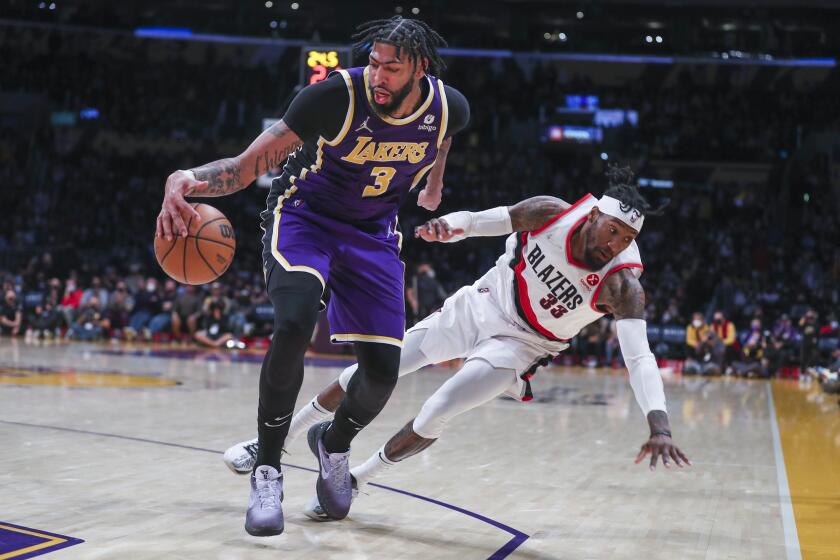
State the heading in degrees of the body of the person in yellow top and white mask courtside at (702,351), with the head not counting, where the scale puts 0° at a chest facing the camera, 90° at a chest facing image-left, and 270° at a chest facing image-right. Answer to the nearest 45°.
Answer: approximately 0°

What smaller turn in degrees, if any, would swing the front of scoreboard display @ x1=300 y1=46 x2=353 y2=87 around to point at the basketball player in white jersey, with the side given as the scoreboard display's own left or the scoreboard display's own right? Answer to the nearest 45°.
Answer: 0° — it already faces them

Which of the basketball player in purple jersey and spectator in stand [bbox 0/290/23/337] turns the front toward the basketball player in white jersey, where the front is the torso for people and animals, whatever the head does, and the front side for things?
the spectator in stand

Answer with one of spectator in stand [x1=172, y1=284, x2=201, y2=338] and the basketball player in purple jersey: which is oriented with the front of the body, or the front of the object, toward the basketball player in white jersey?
the spectator in stand

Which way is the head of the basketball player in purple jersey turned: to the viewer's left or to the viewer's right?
to the viewer's left

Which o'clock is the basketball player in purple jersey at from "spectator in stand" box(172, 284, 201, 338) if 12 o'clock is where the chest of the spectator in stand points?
The basketball player in purple jersey is roughly at 12 o'clock from the spectator in stand.

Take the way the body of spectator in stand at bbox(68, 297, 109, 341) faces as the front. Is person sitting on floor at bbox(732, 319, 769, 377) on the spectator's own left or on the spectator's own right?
on the spectator's own left
